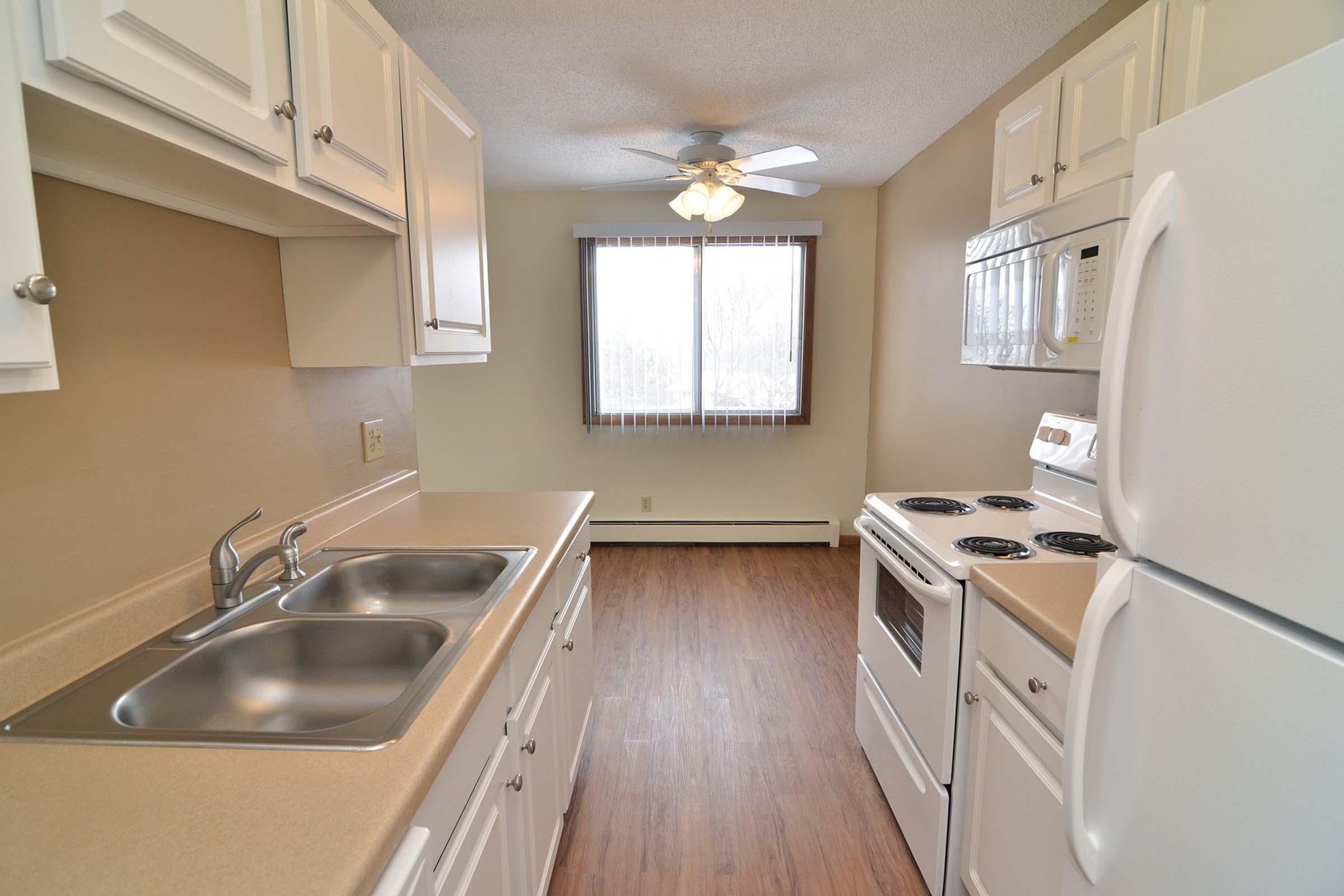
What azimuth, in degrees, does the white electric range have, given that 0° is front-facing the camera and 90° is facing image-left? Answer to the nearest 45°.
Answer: approximately 45°

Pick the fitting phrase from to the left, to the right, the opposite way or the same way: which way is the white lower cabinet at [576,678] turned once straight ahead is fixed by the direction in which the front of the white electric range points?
the opposite way

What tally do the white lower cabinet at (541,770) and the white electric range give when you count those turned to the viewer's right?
1

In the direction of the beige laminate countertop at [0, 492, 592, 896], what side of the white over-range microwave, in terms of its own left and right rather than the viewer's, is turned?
front

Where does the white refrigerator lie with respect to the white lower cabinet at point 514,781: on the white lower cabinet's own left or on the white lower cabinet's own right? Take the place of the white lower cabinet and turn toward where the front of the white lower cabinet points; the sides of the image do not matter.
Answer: on the white lower cabinet's own right

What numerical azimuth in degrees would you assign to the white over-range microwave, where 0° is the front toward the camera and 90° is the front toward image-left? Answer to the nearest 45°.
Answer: approximately 45°

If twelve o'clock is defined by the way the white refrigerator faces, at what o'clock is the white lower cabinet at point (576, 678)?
The white lower cabinet is roughly at 2 o'clock from the white refrigerator.

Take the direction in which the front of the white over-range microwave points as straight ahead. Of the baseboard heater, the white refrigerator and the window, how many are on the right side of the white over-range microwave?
2

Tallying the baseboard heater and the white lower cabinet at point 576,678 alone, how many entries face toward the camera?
1

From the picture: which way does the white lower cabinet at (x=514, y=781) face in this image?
to the viewer's right

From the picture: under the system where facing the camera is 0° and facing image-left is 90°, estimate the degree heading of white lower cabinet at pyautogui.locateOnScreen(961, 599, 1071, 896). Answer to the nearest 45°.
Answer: approximately 45°

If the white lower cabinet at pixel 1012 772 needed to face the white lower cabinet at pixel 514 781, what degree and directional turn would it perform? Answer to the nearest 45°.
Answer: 0° — it already faces it

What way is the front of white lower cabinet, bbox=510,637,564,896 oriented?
to the viewer's right

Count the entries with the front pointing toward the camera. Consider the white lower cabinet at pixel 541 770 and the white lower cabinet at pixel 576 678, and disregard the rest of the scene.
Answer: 0
